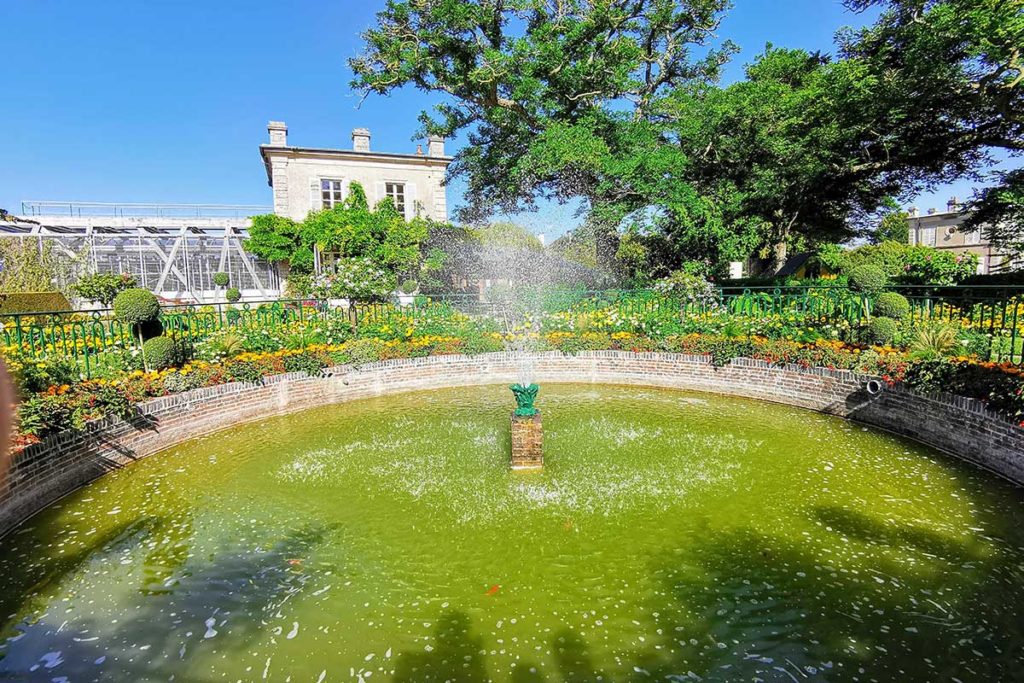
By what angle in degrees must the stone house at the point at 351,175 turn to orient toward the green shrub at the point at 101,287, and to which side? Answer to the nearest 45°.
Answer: approximately 45° to its right

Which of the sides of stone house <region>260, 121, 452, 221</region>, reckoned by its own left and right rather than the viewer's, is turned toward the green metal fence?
front

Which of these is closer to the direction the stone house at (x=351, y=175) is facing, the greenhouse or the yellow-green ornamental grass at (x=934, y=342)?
the yellow-green ornamental grass

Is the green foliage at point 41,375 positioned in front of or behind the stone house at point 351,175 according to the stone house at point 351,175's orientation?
in front

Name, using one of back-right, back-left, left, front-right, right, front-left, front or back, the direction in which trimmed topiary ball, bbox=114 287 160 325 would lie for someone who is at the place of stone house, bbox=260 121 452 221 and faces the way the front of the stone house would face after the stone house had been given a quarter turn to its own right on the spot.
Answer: left

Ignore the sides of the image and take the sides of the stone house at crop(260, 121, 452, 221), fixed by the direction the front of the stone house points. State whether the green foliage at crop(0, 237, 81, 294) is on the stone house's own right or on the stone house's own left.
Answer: on the stone house's own right

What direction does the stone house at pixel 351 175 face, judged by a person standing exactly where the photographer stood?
facing the viewer

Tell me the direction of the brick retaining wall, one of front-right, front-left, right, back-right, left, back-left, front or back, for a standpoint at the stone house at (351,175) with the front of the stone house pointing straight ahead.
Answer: front

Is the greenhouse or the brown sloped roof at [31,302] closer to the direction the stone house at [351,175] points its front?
the brown sloped roof

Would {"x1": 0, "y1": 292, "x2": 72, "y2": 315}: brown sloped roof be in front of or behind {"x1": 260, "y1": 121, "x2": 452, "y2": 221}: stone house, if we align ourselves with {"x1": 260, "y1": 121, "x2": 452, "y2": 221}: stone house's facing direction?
in front

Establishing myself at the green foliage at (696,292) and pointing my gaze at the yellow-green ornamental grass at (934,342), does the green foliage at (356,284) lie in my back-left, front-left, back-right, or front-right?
back-right

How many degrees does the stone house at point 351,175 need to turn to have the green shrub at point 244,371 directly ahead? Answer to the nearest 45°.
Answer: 0° — it already faces it

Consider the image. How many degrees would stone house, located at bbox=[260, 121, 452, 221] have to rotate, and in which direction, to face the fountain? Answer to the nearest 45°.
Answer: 0° — it already faces it

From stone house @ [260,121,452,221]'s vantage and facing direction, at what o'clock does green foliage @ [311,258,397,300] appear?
The green foliage is roughly at 12 o'clock from the stone house.

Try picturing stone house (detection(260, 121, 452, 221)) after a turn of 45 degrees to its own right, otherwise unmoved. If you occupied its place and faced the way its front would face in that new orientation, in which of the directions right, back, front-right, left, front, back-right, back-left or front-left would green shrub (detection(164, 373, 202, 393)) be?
front-left

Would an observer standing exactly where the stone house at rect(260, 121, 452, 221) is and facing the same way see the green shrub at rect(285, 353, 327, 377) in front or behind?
in front

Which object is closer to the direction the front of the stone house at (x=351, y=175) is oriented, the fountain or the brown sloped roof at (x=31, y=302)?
the fountain
